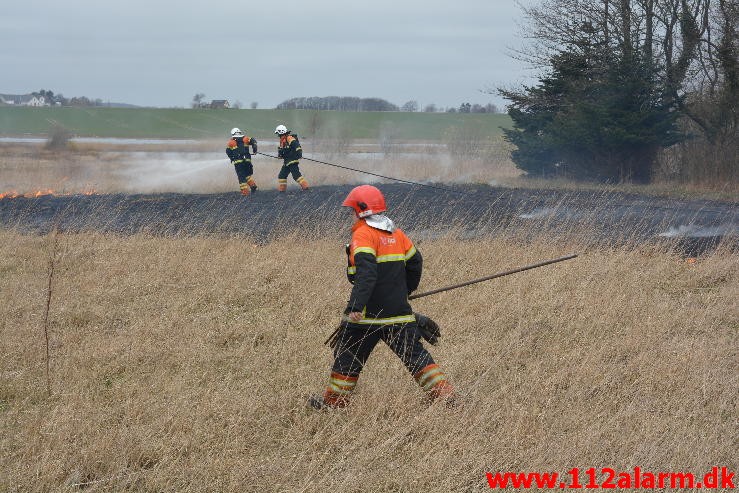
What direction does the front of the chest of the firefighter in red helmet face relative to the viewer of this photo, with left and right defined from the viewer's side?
facing away from the viewer and to the left of the viewer

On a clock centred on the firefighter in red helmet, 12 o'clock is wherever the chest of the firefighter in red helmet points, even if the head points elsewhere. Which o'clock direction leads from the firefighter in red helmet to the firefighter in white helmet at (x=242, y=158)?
The firefighter in white helmet is roughly at 1 o'clock from the firefighter in red helmet.

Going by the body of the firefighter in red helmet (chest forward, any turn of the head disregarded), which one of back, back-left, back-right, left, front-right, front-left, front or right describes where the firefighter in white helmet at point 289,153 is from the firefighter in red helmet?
front-right
